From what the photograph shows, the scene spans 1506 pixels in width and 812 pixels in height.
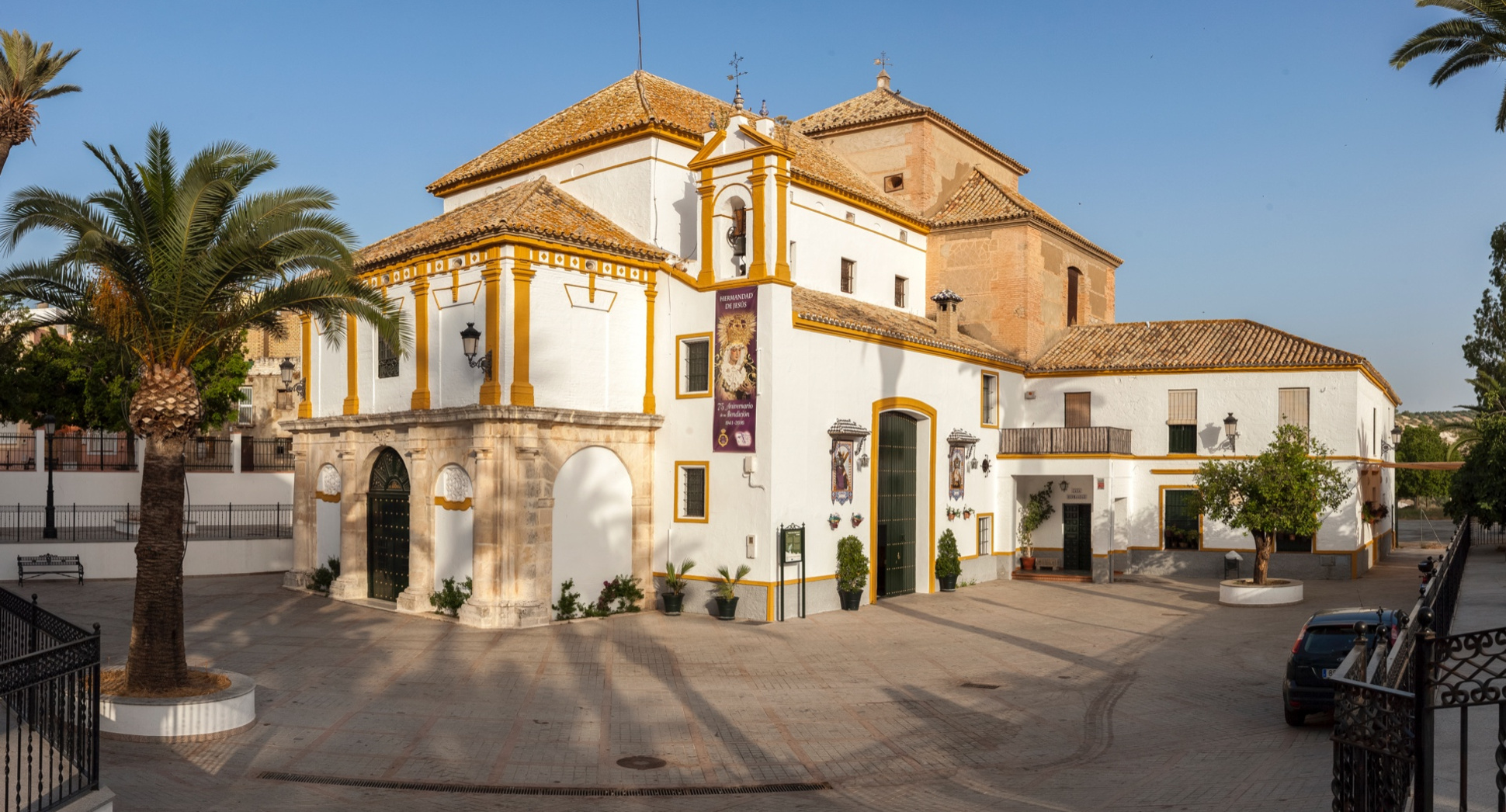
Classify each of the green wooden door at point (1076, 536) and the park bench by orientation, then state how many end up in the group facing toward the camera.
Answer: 2

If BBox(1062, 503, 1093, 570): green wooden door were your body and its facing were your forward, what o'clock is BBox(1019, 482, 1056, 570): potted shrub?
The potted shrub is roughly at 3 o'clock from the green wooden door.

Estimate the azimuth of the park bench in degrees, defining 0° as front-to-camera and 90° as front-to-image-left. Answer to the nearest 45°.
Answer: approximately 0°
